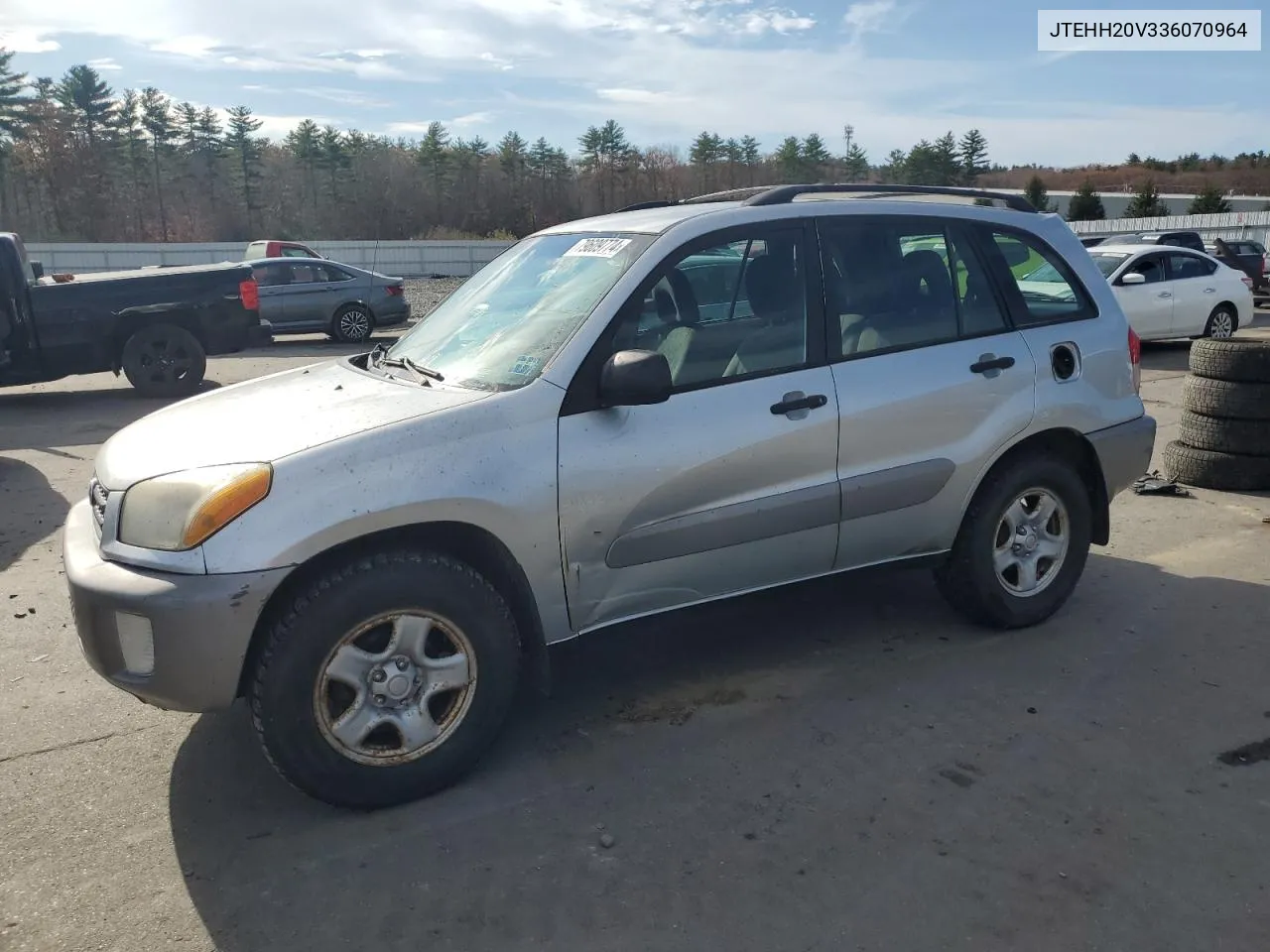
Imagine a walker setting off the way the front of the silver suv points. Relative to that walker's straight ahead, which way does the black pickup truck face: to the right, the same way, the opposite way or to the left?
the same way

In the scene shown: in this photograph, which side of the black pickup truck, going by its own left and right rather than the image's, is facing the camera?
left

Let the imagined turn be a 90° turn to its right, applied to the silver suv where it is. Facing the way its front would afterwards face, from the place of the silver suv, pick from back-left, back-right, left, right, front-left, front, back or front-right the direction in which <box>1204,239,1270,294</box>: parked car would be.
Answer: right

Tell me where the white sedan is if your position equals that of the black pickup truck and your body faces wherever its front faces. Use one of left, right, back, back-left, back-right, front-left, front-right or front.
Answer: back

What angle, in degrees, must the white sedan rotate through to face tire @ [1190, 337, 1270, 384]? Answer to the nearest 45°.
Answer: approximately 45° to its left

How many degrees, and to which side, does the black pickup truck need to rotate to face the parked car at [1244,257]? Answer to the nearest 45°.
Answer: approximately 180°

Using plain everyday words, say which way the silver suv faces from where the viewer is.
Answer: facing the viewer and to the left of the viewer

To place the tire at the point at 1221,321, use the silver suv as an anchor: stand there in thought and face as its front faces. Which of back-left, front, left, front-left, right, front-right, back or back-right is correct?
back

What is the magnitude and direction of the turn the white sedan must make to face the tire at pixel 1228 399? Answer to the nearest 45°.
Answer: approximately 45° to its left

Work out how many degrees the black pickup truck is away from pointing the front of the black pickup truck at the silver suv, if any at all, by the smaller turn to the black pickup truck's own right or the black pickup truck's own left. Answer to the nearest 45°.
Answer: approximately 90° to the black pickup truck's own left

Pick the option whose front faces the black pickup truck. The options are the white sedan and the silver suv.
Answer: the white sedan

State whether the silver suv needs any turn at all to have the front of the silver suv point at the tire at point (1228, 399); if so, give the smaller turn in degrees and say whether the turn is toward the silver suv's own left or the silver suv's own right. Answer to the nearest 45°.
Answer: approximately 180°
